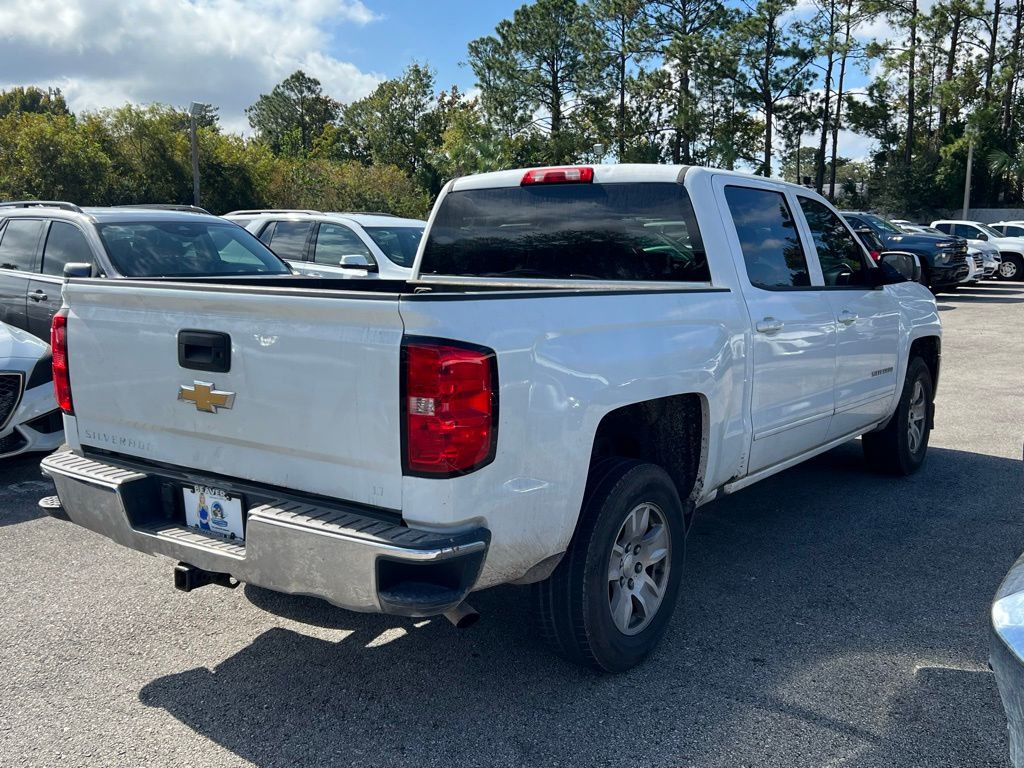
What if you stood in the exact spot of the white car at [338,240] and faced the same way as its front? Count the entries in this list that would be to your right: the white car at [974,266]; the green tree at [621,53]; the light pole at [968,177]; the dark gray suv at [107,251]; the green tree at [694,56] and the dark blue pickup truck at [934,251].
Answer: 1

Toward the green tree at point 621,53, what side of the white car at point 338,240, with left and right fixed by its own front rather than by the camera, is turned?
left

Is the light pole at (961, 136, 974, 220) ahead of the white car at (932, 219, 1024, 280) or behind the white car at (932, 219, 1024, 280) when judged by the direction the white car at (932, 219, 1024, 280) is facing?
behind

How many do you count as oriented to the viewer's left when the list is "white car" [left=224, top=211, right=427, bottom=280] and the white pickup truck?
0

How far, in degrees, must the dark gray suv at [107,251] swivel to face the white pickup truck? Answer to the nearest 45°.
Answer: approximately 45° to its right

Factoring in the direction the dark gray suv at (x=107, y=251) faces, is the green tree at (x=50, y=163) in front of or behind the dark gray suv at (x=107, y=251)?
behind

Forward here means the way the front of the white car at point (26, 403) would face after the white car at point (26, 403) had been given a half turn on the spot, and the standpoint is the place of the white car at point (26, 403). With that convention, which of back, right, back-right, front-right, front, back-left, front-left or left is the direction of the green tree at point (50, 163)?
front-right

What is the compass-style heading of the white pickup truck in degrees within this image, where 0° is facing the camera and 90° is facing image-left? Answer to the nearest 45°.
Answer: approximately 225°

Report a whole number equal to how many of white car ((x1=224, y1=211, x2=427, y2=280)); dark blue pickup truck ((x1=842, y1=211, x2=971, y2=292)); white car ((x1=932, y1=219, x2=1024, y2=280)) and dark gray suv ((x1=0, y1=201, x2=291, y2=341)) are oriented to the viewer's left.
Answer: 0

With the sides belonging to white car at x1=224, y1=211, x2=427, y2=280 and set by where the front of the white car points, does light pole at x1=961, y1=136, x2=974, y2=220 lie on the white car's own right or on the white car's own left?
on the white car's own left

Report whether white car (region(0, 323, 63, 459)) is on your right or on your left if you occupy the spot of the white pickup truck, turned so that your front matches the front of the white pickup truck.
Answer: on your left

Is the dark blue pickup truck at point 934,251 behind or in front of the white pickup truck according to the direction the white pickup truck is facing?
in front

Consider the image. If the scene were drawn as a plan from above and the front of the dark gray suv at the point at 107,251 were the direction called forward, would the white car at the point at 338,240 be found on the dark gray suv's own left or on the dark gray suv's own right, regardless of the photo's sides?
on the dark gray suv's own left
